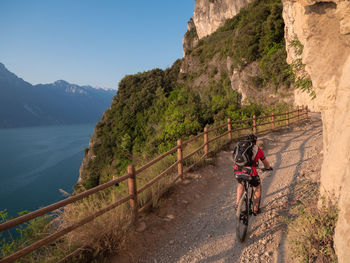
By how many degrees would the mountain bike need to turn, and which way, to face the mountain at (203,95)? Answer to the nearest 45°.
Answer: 0° — it already faces it

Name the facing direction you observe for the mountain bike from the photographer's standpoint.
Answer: facing away from the viewer
